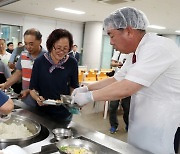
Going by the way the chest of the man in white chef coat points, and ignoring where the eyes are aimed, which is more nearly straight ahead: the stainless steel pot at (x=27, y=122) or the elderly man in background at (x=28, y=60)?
the stainless steel pot

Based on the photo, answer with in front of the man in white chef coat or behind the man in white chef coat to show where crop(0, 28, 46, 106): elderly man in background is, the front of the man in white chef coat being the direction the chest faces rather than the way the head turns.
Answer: in front

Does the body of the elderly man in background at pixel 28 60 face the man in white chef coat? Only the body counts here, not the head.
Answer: no

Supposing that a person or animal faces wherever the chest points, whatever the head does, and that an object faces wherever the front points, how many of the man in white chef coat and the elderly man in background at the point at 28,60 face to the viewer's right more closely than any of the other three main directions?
0

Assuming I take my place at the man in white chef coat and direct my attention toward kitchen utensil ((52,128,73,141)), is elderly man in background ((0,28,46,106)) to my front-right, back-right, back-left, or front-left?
front-right

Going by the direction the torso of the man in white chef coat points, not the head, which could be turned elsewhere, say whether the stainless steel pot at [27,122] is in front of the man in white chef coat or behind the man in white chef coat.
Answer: in front

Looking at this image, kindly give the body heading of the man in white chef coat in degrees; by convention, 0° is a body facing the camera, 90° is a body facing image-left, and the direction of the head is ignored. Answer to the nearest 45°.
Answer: approximately 90°

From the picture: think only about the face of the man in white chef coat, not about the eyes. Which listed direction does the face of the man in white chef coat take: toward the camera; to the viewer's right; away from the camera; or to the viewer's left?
to the viewer's left
